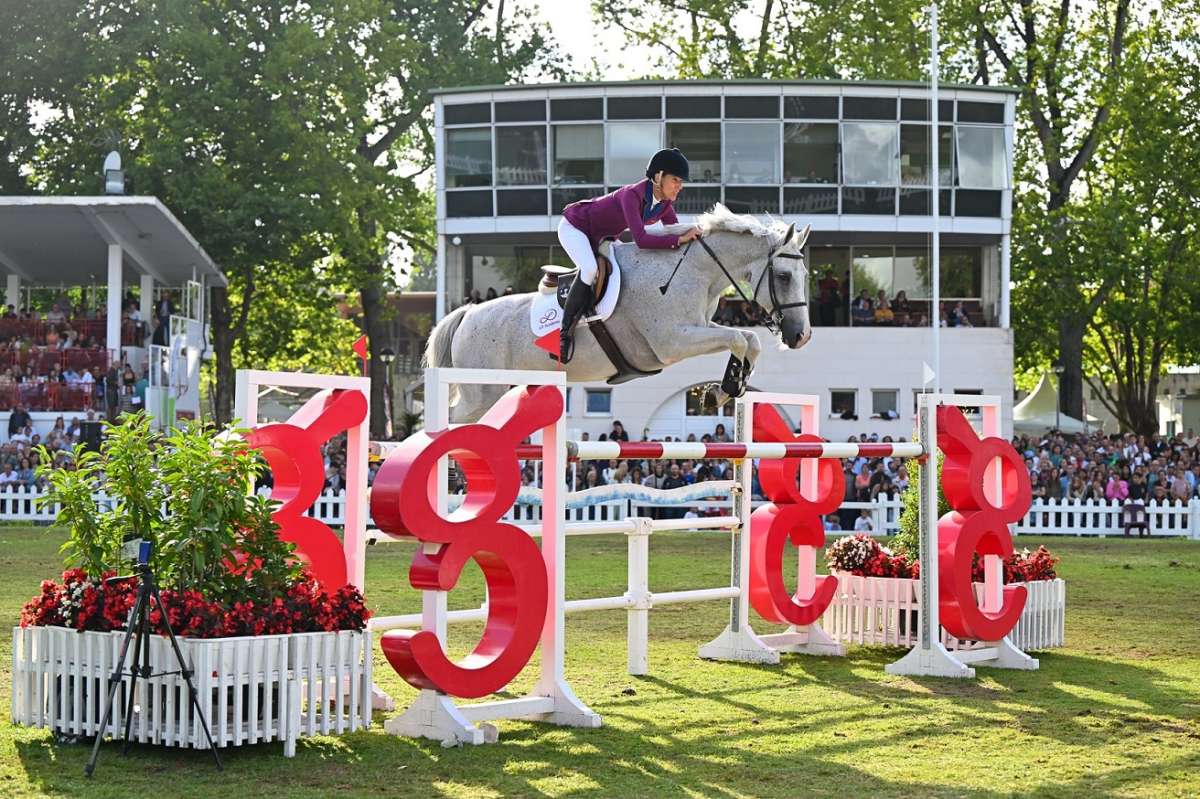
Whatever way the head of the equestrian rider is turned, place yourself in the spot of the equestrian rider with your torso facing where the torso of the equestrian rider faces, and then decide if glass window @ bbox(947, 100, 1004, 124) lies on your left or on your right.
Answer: on your left

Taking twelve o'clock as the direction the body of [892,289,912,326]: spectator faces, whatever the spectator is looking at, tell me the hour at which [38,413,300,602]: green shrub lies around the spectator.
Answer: The green shrub is roughly at 12 o'clock from the spectator.

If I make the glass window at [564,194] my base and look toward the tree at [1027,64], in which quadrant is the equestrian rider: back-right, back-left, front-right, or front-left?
back-right

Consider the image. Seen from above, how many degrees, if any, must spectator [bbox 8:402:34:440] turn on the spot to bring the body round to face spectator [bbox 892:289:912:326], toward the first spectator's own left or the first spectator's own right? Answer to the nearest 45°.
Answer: approximately 45° to the first spectator's own left

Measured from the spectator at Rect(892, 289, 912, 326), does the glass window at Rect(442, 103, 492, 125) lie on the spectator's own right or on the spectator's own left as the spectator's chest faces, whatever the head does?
on the spectator's own right

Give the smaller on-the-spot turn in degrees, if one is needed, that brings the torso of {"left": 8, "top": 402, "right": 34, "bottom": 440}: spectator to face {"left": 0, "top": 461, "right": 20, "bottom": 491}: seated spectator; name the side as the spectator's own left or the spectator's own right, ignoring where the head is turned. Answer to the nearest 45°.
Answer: approximately 45° to the spectator's own right

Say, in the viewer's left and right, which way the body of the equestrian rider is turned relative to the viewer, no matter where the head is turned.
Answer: facing the viewer and to the right of the viewer

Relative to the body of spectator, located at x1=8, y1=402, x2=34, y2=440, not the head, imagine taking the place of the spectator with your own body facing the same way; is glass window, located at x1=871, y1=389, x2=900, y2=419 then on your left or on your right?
on your left
